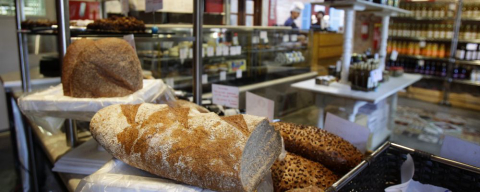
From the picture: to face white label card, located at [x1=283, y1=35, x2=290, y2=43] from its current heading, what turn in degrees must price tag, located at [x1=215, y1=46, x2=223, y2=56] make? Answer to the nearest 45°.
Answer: approximately 135° to its left

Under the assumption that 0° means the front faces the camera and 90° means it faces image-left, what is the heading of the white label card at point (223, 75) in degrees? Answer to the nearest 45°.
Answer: approximately 0°

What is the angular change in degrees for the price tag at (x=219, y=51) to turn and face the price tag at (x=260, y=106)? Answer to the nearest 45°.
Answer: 0° — it already faces it

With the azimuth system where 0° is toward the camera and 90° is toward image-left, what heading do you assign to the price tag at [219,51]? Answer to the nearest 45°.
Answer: approximately 0°

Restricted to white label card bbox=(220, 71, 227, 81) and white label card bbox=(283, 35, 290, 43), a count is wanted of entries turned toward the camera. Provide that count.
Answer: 2
